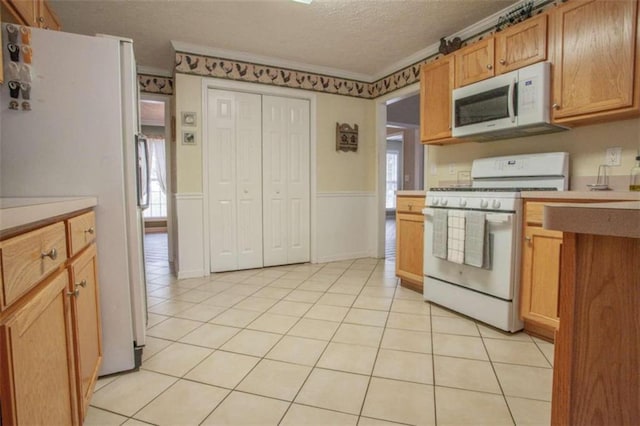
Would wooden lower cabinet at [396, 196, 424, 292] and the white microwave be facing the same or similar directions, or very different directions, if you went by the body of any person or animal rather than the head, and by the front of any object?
same or similar directions

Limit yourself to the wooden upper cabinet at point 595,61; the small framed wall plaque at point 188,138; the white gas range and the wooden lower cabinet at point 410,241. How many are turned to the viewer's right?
0

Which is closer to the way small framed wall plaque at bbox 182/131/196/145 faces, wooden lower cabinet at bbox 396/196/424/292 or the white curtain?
the wooden lower cabinet

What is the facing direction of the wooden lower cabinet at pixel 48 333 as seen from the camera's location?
facing the viewer and to the right of the viewer

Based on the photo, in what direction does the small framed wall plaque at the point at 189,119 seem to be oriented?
toward the camera

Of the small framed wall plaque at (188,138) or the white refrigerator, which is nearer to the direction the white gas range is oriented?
the white refrigerator

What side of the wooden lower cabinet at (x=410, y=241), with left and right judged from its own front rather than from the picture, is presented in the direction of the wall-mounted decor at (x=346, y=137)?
right

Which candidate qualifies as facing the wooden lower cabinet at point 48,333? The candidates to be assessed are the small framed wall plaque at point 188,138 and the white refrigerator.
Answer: the small framed wall plaque

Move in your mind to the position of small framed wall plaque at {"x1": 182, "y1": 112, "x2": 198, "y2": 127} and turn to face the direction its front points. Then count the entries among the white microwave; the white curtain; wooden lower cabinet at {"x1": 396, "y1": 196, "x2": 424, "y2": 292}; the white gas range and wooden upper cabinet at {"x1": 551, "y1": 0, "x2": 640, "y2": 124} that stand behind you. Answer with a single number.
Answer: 1

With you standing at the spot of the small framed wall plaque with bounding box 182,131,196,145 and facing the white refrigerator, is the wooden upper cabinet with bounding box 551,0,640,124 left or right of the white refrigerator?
left

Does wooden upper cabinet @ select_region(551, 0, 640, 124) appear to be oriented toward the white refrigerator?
yes

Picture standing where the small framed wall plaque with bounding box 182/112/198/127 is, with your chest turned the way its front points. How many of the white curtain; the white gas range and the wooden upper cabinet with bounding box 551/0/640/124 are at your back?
1

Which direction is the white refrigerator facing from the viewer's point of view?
to the viewer's right

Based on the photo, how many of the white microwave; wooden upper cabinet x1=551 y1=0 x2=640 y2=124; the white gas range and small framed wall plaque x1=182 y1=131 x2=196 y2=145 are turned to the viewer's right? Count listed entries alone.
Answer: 0

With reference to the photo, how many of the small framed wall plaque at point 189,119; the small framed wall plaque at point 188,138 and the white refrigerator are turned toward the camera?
2

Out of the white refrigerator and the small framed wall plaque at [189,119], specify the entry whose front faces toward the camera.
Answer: the small framed wall plaque
